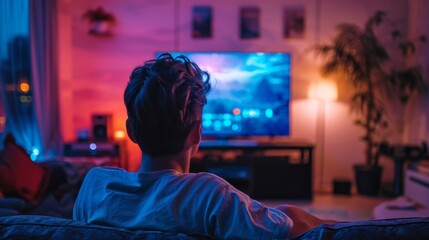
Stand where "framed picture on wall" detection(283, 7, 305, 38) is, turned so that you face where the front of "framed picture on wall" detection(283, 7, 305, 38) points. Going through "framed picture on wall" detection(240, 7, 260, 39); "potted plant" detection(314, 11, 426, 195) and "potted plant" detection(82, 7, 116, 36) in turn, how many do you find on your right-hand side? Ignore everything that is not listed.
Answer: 2

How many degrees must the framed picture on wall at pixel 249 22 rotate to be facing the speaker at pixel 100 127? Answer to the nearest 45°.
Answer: approximately 90° to its right

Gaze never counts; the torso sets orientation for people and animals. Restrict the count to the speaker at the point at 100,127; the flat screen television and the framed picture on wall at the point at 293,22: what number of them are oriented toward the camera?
3

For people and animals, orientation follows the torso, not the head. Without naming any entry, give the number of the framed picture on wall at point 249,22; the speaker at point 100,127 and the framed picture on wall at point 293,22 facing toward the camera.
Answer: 3

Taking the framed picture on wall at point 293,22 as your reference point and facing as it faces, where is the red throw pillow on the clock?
The red throw pillow is roughly at 1 o'clock from the framed picture on wall.

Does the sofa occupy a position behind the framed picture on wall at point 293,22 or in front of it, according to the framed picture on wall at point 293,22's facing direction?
in front

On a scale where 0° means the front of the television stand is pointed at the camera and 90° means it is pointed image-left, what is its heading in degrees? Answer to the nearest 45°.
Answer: approximately 0°

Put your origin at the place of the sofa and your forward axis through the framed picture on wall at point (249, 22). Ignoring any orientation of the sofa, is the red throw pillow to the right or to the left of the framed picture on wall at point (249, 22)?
left

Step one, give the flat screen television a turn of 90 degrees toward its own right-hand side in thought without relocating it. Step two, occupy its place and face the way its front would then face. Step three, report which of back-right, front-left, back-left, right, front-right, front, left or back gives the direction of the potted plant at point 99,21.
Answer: front

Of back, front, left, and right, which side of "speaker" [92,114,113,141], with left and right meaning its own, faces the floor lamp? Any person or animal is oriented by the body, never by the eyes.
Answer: left
